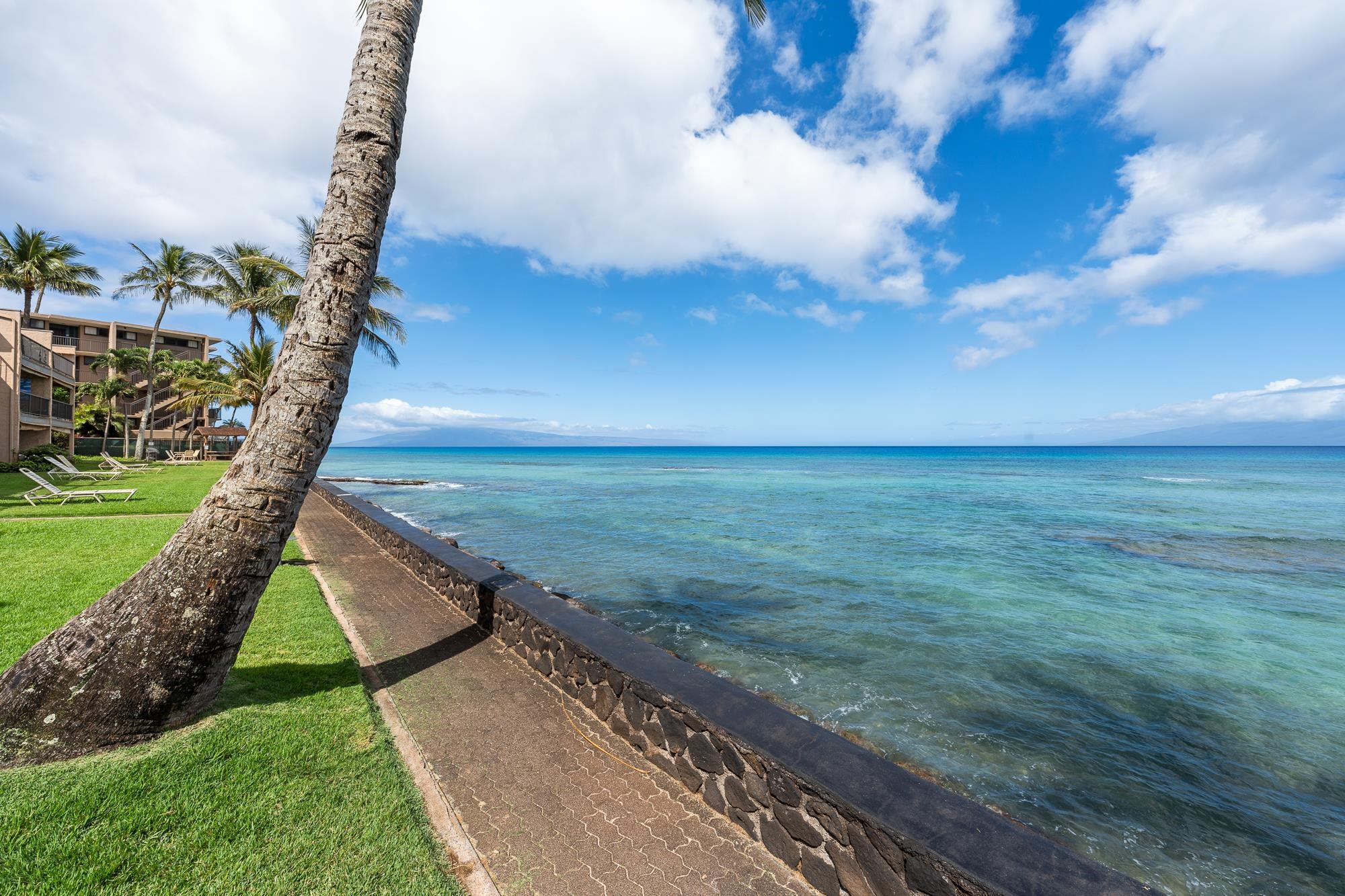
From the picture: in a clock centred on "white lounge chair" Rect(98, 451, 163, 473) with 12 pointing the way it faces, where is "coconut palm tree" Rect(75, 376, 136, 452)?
The coconut palm tree is roughly at 9 o'clock from the white lounge chair.

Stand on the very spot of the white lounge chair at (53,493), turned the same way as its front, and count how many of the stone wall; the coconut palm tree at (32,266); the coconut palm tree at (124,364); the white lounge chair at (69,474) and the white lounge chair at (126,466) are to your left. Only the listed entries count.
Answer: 4

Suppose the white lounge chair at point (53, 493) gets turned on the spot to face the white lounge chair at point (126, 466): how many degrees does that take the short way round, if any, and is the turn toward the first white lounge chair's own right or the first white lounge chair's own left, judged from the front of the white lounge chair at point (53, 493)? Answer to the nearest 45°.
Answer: approximately 90° to the first white lounge chair's own left

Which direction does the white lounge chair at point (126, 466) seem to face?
to the viewer's right

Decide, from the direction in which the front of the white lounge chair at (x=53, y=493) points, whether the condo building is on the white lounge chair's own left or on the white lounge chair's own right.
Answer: on the white lounge chair's own left

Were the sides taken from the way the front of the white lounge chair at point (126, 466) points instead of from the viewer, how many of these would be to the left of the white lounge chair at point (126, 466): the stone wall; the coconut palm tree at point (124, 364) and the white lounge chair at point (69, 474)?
1

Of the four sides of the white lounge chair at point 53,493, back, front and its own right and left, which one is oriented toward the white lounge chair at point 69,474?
left

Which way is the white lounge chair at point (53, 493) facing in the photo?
to the viewer's right

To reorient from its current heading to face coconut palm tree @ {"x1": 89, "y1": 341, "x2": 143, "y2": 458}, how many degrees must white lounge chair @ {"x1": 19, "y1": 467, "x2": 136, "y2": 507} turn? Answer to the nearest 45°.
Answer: approximately 90° to its left

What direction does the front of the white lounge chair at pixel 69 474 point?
to the viewer's right

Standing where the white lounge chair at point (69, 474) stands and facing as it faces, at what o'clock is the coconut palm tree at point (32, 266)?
The coconut palm tree is roughly at 9 o'clock from the white lounge chair.
